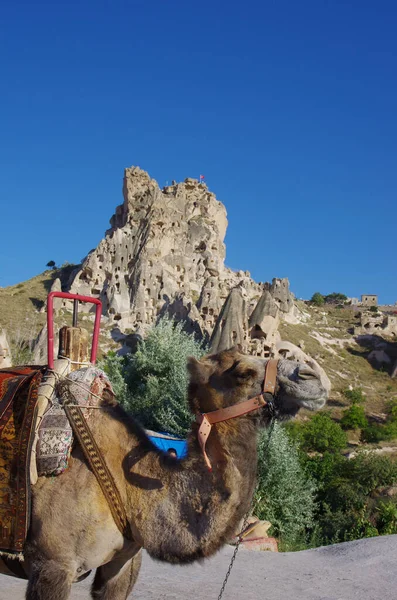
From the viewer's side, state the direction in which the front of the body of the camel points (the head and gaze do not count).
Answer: to the viewer's right
